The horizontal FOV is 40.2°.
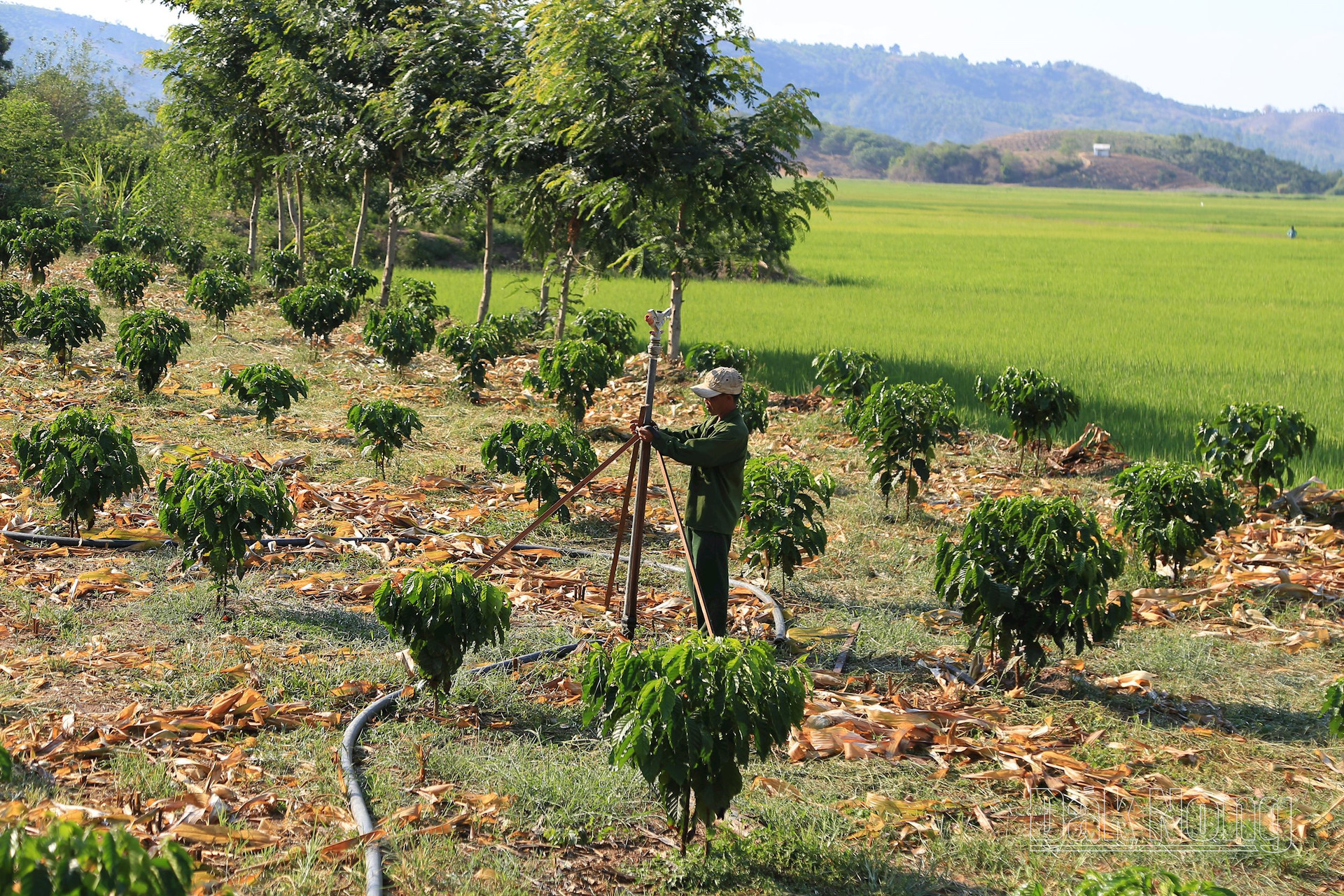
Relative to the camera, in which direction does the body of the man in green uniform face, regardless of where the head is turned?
to the viewer's left

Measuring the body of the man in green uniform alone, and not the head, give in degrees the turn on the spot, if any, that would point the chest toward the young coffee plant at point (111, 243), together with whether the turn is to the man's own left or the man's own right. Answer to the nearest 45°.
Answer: approximately 45° to the man's own right

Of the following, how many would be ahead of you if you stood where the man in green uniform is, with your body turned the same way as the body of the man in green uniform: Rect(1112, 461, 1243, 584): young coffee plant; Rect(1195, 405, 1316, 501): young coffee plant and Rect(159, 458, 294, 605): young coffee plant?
1

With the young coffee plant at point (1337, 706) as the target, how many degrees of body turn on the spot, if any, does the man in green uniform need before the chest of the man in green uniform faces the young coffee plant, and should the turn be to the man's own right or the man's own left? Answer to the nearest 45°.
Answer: approximately 135° to the man's own left

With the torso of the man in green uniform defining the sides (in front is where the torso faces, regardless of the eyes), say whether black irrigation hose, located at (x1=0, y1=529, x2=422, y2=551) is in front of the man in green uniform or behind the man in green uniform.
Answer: in front

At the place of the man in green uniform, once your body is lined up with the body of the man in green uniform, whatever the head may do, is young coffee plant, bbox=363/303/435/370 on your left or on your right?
on your right
